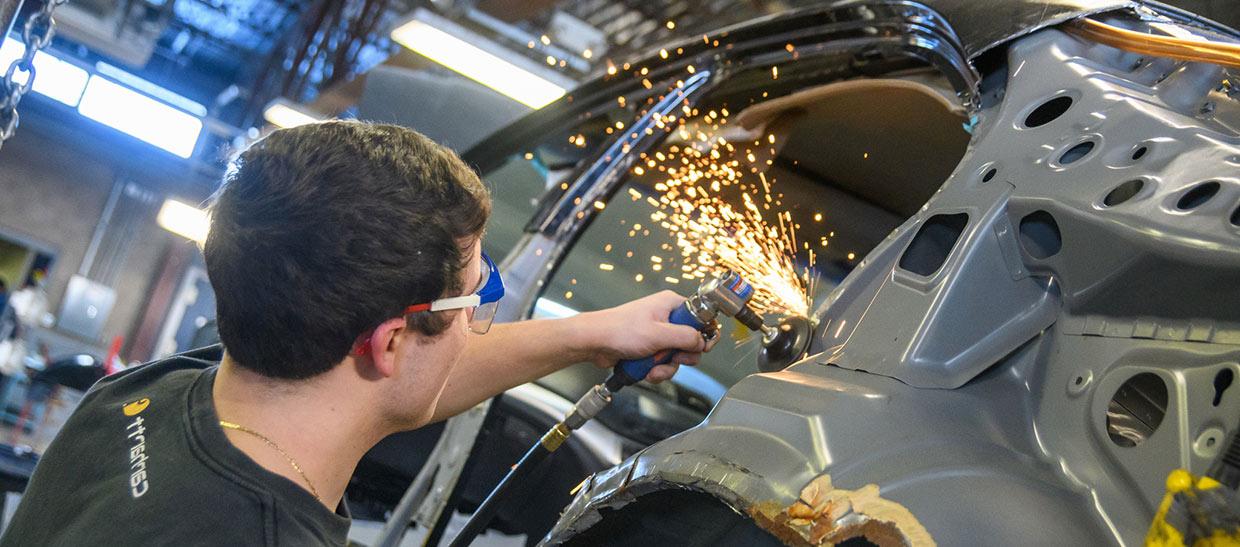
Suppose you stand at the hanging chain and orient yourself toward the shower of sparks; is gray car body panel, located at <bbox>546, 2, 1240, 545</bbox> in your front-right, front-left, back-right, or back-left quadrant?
front-right

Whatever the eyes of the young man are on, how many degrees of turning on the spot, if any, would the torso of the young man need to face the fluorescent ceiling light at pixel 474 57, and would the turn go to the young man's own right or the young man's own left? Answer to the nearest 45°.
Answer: approximately 45° to the young man's own left

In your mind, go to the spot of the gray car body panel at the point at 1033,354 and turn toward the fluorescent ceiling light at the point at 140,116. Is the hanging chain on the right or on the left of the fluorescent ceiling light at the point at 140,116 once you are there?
left

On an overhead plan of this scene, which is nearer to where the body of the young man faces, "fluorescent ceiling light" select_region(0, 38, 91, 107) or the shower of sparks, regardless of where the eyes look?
the shower of sparks

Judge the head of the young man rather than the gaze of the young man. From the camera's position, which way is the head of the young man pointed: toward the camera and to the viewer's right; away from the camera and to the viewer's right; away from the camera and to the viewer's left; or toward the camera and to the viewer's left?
away from the camera and to the viewer's right

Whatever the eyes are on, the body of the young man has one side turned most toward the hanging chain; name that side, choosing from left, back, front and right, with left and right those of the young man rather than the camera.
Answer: left

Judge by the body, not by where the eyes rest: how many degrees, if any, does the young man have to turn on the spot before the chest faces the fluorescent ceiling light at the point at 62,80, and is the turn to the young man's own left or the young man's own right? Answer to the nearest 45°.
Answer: approximately 45° to the young man's own left

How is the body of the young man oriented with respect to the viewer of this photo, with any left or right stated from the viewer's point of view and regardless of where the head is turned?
facing away from the viewer and to the right of the viewer

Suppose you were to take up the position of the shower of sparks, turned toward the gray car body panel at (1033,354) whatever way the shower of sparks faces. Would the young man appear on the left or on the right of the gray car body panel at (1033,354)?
right
